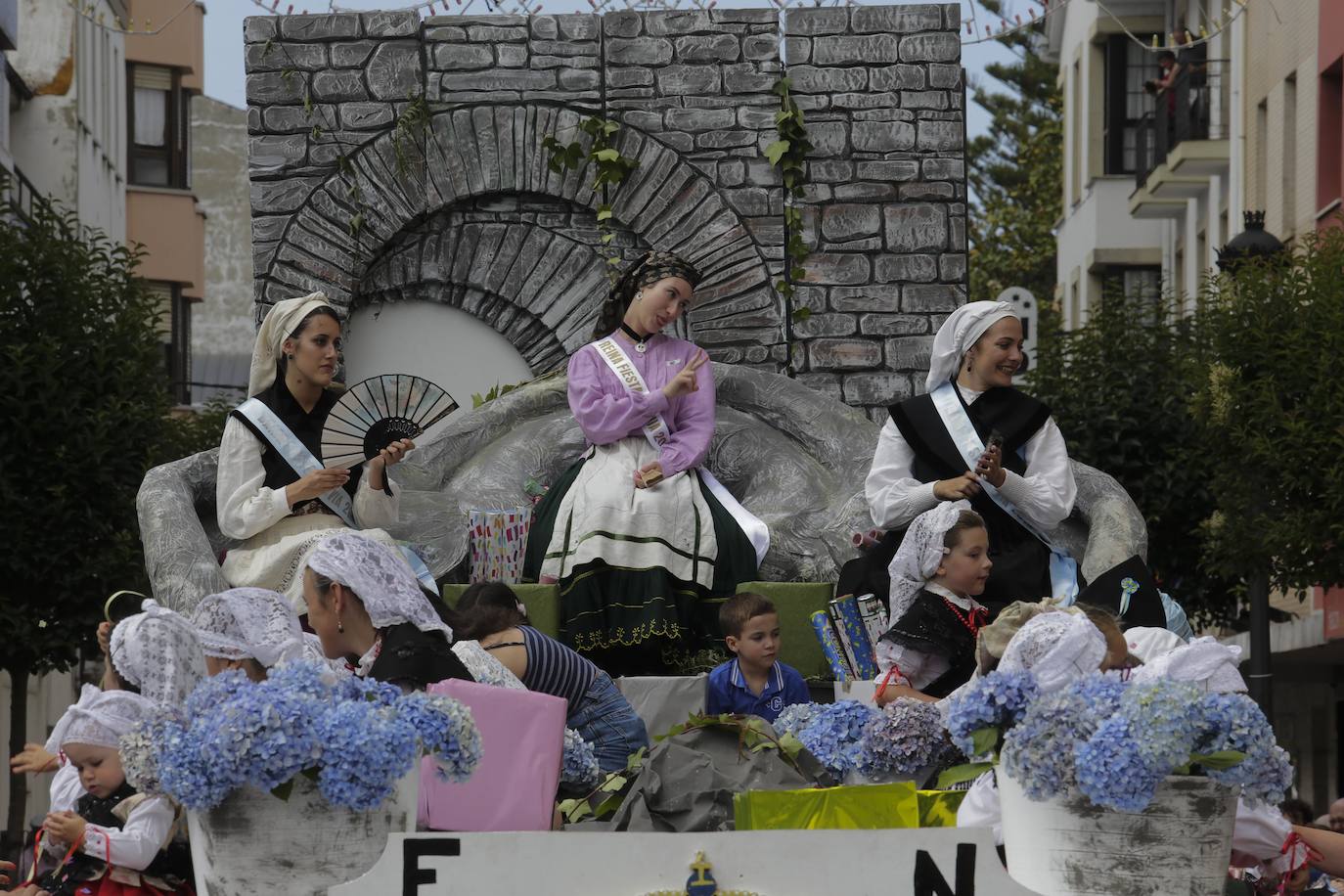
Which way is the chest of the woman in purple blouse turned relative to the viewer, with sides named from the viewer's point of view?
facing the viewer

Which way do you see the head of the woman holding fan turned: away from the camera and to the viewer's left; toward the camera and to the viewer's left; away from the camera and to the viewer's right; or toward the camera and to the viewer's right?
toward the camera and to the viewer's right

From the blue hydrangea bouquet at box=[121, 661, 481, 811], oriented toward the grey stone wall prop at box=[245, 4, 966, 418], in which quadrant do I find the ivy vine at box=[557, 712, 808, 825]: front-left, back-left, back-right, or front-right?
front-right

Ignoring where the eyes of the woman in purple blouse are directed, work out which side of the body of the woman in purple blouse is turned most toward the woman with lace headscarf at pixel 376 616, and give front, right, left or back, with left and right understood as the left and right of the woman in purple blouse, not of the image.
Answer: front

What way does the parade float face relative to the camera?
toward the camera

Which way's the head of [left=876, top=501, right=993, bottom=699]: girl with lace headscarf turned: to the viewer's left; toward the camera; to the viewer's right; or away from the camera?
to the viewer's right

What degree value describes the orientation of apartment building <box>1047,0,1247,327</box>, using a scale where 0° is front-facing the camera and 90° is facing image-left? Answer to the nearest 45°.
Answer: approximately 45°

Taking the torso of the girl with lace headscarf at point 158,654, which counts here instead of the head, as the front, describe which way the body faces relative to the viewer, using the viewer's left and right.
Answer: facing away from the viewer and to the left of the viewer

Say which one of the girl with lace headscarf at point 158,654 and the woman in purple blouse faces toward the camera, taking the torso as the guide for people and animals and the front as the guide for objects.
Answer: the woman in purple blouse

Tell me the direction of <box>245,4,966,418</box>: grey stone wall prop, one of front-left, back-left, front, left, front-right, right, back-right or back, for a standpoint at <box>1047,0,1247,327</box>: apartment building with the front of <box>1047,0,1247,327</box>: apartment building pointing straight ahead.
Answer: front-left

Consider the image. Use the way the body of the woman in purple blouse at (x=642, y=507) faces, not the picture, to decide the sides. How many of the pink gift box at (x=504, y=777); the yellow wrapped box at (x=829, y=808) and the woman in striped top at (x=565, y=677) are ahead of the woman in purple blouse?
3

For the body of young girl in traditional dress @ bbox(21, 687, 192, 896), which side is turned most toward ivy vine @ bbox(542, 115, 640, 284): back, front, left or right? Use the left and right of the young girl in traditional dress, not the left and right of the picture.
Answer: back
